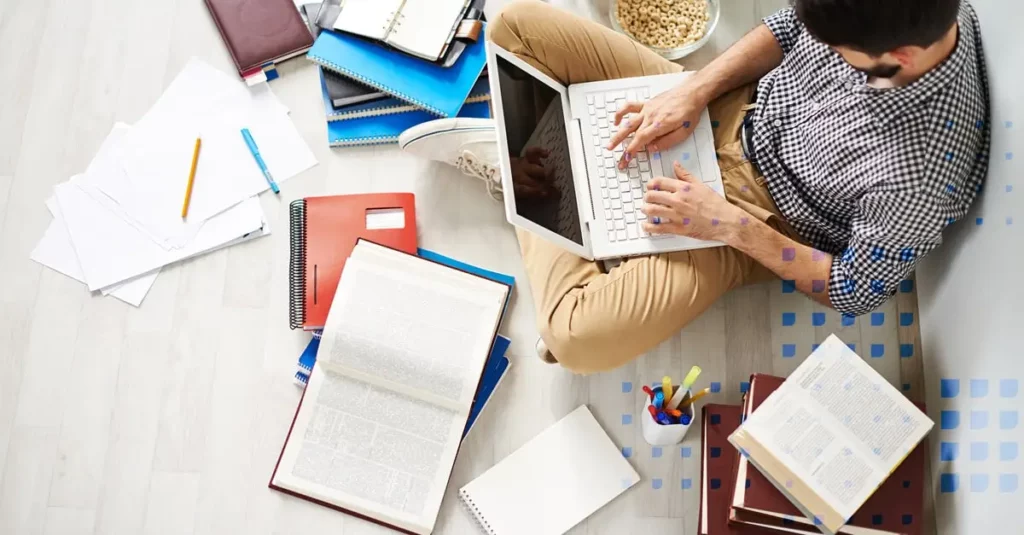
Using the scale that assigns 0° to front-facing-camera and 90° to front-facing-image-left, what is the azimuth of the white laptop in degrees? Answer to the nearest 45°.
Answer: approximately 270°

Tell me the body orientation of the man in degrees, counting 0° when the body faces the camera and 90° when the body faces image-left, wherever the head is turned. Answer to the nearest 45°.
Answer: approximately 90°

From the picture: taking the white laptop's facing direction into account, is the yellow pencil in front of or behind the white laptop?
behind

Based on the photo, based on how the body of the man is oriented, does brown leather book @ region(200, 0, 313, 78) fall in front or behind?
in front
